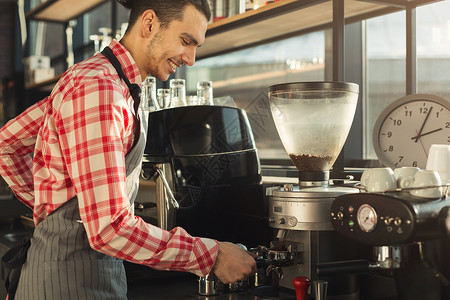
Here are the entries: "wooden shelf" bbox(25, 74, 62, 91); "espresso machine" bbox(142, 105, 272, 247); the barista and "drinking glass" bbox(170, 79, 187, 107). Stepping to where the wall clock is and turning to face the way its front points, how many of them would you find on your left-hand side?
0

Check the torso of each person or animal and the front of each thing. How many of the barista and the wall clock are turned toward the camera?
1

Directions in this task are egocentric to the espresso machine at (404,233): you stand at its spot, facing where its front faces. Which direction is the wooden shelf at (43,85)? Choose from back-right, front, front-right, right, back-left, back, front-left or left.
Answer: right

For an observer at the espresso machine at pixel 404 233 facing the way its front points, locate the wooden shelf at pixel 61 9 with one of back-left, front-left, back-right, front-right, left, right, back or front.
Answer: right

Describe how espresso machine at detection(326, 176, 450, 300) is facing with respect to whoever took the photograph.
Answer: facing the viewer and to the left of the viewer

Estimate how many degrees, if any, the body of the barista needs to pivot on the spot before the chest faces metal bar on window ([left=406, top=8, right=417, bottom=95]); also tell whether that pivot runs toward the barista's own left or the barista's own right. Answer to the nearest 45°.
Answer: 0° — they already face it

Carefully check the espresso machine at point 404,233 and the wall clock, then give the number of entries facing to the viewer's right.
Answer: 0

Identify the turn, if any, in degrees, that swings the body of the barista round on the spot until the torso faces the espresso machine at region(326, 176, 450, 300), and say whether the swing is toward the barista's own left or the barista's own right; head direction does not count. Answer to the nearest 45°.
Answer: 0° — they already face it

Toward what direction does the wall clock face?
toward the camera

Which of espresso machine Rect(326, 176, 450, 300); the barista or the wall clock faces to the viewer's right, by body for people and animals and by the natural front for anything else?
the barista

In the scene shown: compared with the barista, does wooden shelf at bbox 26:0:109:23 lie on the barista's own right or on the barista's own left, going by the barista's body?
on the barista's own left

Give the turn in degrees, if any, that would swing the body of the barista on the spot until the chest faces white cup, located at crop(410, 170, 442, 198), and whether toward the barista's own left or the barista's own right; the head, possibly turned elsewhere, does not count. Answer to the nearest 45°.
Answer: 0° — they already face it

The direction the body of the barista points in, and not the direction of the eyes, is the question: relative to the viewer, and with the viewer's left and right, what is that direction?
facing to the right of the viewer

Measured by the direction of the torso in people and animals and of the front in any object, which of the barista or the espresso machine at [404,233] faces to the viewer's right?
the barista

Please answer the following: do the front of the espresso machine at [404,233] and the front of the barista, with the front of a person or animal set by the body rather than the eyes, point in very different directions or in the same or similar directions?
very different directions

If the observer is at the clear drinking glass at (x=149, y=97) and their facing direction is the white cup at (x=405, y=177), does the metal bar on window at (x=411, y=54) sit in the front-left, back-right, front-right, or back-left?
front-left
